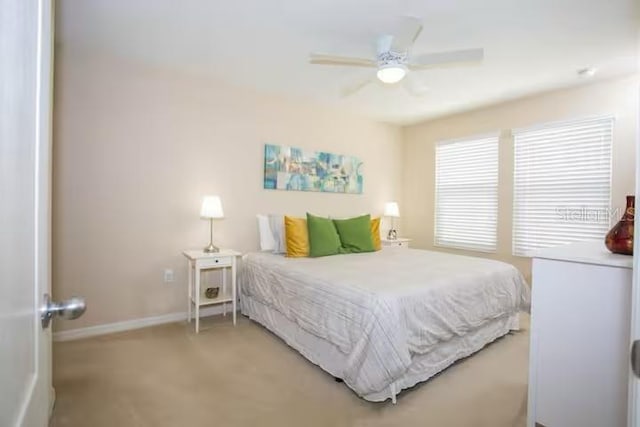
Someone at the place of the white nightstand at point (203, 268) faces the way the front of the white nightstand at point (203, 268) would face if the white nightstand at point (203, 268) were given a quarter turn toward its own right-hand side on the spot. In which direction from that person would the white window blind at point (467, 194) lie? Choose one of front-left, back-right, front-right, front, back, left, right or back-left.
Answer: back-left

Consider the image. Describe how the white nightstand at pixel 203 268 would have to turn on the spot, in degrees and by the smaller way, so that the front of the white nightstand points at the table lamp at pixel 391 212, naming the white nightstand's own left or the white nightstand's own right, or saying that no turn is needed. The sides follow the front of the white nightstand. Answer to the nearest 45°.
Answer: approximately 45° to the white nightstand's own left

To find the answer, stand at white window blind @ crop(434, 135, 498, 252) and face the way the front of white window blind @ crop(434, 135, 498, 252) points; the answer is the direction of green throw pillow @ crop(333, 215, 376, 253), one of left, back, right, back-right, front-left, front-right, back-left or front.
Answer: front

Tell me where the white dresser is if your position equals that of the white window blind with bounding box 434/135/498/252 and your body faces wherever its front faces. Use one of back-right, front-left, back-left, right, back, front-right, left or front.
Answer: front-left

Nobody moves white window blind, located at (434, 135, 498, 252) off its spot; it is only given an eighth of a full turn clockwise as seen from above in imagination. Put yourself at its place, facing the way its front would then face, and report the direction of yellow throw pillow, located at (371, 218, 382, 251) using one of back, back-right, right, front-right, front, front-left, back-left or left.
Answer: front-left

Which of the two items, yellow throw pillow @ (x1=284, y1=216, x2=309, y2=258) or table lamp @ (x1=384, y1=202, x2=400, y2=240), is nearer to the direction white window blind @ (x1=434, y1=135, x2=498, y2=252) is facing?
the yellow throw pillow

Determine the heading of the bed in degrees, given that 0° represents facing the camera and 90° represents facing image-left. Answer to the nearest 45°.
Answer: approximately 315°

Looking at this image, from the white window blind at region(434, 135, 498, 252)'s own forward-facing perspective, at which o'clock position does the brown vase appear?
The brown vase is roughly at 10 o'clock from the white window blind.

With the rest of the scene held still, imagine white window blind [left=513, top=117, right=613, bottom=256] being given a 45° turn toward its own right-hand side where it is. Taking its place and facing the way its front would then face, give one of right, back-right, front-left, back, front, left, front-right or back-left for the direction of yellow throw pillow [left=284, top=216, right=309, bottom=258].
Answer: front-left

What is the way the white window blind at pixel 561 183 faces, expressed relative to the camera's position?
facing the viewer and to the left of the viewer

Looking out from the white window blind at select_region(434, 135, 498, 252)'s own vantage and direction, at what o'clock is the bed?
The bed is roughly at 11 o'clock from the white window blind.

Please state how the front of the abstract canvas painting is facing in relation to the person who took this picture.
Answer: facing the viewer and to the right of the viewer

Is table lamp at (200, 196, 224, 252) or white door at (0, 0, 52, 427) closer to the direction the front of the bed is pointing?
the white door

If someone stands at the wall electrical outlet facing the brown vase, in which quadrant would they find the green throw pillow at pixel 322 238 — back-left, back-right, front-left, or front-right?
front-left

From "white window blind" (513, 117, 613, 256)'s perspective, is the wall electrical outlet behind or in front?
in front

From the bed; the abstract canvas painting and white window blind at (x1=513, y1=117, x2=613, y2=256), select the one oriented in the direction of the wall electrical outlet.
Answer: the white window blind

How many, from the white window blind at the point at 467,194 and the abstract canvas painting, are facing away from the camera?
0

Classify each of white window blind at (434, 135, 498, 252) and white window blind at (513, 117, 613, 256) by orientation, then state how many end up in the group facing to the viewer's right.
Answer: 0

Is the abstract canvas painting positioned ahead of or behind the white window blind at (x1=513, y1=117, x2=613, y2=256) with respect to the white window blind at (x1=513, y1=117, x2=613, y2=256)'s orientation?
ahead
